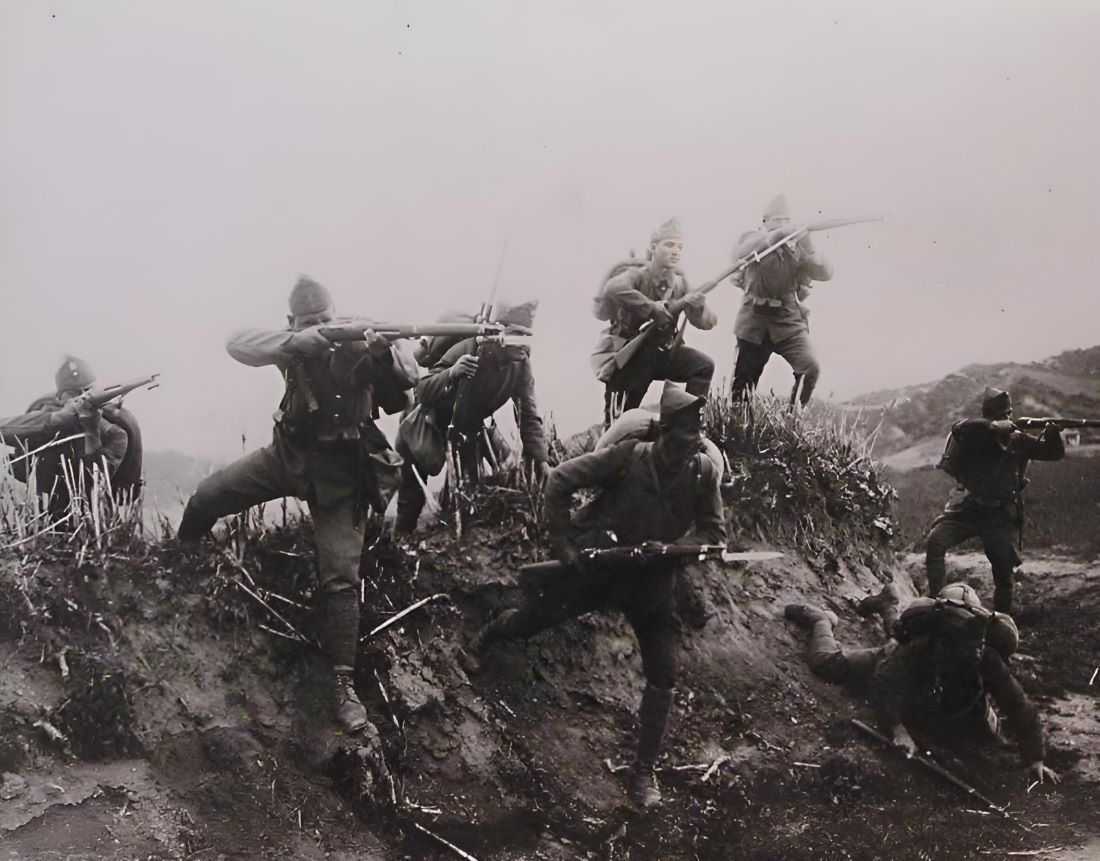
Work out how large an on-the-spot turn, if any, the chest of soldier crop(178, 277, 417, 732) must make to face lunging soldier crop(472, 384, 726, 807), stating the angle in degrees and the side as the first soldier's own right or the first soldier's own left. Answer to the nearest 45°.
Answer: approximately 45° to the first soldier's own left

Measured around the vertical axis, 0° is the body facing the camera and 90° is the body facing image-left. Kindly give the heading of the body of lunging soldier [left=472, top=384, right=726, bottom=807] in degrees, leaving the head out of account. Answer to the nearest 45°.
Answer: approximately 315°

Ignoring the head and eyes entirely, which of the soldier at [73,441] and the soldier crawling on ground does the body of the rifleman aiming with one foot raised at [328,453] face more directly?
the soldier crawling on ground

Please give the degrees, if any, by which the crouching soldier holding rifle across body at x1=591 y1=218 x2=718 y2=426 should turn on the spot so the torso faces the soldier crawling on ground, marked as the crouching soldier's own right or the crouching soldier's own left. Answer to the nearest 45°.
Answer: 0° — they already face them

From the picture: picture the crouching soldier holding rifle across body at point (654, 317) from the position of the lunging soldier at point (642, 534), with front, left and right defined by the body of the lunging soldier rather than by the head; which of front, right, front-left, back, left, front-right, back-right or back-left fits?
back-left

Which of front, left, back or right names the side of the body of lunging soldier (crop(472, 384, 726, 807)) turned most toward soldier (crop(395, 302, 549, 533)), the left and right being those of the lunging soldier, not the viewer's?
back

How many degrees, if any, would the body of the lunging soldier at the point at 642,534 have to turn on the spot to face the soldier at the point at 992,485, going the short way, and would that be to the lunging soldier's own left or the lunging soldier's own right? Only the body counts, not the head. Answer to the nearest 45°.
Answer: approximately 90° to the lunging soldier's own left
